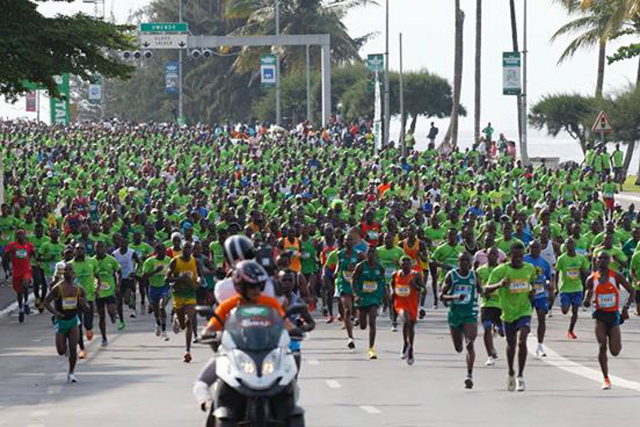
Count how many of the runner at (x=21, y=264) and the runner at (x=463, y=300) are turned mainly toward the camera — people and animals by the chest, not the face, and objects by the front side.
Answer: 2

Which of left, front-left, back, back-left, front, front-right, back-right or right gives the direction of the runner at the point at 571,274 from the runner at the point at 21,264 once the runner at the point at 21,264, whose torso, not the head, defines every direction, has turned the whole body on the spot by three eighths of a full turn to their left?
right

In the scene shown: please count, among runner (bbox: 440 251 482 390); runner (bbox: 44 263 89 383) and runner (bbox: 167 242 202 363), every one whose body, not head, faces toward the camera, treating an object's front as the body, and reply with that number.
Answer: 3

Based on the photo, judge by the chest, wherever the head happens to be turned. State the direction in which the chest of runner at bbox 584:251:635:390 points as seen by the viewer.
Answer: toward the camera

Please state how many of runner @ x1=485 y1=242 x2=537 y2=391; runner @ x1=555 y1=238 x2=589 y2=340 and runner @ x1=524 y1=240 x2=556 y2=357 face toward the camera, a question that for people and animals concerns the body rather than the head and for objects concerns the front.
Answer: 3

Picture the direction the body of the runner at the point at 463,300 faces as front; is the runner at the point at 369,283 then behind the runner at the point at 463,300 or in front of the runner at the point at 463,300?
behind

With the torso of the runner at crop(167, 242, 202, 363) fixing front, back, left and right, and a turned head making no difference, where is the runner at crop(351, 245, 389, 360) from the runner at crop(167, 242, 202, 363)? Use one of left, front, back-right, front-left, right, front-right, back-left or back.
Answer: left

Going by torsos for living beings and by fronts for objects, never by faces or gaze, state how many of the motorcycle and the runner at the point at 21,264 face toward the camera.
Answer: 2

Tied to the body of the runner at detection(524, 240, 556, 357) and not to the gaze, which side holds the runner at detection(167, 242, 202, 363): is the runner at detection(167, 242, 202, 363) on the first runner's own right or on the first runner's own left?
on the first runner's own right

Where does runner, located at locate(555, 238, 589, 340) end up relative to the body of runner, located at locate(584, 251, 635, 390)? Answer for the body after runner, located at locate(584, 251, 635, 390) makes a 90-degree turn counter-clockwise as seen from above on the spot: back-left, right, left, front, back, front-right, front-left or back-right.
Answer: left

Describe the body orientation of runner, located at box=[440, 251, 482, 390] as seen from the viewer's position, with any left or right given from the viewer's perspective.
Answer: facing the viewer

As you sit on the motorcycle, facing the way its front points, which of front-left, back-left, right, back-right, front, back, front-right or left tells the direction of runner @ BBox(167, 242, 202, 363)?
back

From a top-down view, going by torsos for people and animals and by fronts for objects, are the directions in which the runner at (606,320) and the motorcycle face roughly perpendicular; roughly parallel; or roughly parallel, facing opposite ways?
roughly parallel

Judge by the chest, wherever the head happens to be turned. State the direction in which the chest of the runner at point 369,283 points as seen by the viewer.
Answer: toward the camera
